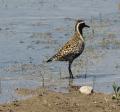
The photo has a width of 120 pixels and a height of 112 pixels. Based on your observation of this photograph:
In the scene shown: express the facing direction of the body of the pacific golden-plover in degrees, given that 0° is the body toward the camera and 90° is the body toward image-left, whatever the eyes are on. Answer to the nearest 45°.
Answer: approximately 270°

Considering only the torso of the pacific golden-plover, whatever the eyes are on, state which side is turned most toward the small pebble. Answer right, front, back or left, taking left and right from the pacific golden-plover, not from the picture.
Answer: right
